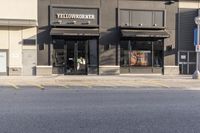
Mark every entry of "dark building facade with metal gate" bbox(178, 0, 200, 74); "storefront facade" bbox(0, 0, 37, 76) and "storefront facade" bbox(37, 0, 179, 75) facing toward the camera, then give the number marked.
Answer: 3

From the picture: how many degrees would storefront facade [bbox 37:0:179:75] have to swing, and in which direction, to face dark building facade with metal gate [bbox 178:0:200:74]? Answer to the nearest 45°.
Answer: approximately 90° to its left

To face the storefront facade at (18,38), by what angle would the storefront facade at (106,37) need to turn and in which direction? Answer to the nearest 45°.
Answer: approximately 90° to its right

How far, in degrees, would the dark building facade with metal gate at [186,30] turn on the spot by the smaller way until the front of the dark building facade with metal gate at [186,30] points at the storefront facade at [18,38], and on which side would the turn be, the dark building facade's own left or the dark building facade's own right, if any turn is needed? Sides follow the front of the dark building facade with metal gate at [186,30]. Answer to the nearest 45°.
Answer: approximately 45° to the dark building facade's own right

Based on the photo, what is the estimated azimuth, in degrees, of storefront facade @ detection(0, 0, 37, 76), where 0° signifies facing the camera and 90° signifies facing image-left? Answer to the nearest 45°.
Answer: approximately 0°

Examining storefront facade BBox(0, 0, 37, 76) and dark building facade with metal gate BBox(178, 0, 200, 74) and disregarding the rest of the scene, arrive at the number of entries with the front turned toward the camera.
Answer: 2

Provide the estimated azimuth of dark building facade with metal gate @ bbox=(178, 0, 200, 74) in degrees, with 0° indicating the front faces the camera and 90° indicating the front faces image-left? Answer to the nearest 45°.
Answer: approximately 0°

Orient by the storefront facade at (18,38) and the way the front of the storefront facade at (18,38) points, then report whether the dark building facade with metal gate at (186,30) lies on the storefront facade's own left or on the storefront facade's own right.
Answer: on the storefront facade's own left

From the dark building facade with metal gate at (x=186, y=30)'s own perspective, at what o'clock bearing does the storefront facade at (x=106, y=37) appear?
the storefront facade at (x=106, y=37) is roughly at 2 o'clock from the dark building facade with metal gate at (x=186, y=30).

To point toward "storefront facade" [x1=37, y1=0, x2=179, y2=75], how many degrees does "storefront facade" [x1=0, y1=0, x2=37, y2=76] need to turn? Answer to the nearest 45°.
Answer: approximately 90° to its left
